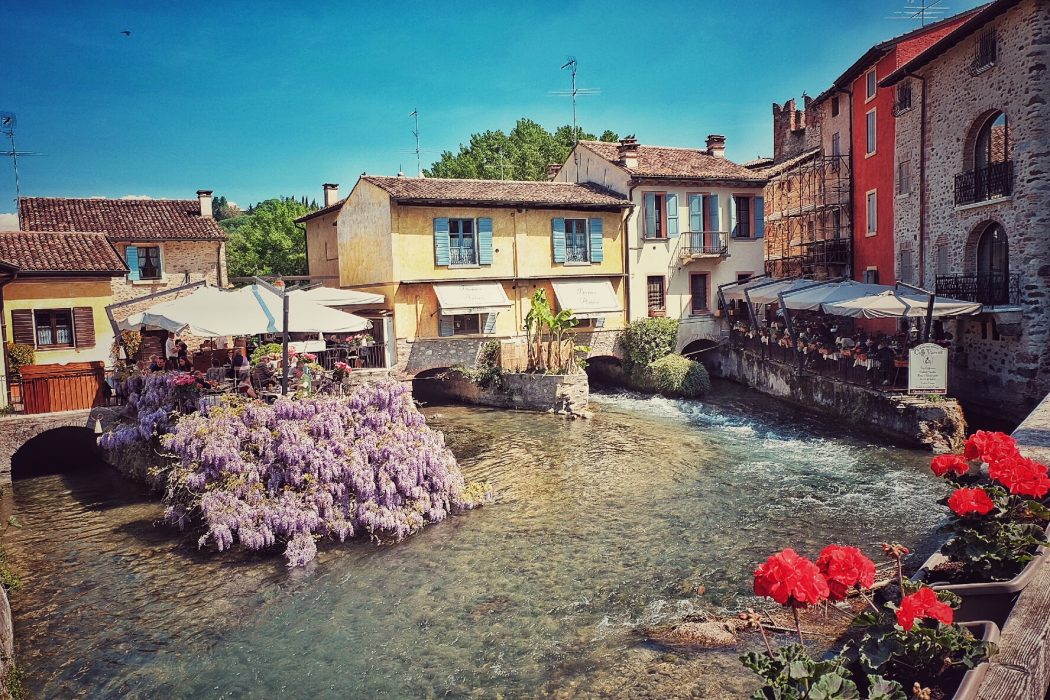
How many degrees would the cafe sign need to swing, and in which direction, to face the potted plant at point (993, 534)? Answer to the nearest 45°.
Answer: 0° — it already faces it

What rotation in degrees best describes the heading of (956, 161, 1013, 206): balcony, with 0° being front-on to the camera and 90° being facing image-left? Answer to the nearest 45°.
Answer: approximately 45°

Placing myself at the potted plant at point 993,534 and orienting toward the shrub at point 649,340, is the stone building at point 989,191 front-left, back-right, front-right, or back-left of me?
front-right

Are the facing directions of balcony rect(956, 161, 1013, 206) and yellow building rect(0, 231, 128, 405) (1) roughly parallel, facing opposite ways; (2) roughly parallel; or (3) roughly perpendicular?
roughly perpendicular

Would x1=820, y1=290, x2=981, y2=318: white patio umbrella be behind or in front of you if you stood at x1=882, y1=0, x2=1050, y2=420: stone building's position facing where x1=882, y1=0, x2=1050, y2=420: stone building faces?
in front

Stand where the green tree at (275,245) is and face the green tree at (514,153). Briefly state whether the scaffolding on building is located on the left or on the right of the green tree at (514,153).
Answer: right

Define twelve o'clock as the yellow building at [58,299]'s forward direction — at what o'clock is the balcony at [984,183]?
The balcony is roughly at 10 o'clock from the yellow building.

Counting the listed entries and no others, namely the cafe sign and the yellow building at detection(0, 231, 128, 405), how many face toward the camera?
2

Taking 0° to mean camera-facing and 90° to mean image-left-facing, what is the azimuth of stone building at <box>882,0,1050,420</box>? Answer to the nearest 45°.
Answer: approximately 45°

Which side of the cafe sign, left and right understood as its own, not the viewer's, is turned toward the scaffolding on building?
back

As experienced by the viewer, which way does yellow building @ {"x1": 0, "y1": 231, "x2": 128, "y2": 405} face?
facing the viewer

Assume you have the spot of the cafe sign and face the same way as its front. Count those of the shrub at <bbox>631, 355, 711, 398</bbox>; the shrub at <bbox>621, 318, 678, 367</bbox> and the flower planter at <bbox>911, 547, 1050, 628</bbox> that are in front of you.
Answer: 1

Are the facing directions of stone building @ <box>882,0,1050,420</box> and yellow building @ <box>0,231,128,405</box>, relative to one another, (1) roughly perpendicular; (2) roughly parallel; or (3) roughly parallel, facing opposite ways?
roughly perpendicular

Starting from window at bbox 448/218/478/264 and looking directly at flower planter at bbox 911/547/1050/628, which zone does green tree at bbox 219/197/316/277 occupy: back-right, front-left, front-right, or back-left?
back-right

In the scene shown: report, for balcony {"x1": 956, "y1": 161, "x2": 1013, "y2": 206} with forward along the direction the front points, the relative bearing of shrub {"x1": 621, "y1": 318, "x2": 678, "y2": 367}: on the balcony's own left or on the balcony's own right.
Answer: on the balcony's own right

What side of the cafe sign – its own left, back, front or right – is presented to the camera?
front

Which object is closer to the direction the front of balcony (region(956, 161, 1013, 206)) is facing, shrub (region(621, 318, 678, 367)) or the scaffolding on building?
the shrub

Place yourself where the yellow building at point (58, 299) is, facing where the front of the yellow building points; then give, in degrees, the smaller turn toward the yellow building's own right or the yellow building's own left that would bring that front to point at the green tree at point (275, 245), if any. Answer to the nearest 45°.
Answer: approximately 135° to the yellow building's own left

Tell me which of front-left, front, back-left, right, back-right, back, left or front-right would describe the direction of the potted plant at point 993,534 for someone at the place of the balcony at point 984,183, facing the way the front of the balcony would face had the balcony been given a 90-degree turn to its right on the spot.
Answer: back-left

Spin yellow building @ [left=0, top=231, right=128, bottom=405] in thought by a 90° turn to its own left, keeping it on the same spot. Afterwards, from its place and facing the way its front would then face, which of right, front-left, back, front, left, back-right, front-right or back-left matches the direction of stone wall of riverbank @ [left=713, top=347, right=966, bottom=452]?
front-right
